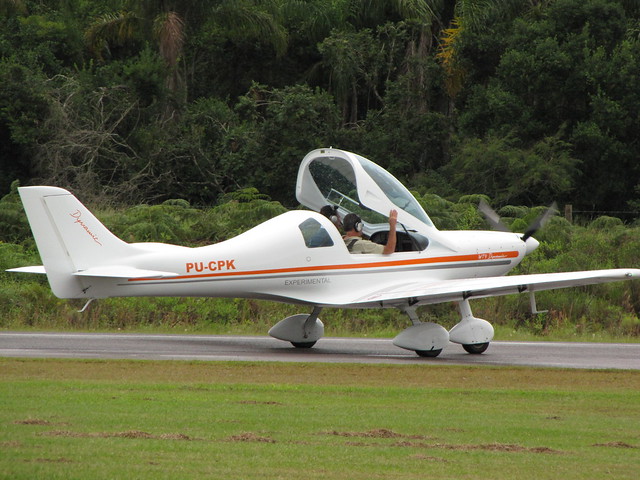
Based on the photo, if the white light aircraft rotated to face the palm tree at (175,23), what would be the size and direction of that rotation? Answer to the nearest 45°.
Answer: approximately 45° to its left

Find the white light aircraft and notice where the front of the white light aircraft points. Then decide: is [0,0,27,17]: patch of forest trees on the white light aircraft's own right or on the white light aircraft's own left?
on the white light aircraft's own left

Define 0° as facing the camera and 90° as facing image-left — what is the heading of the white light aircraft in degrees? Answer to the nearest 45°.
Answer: approximately 225°
